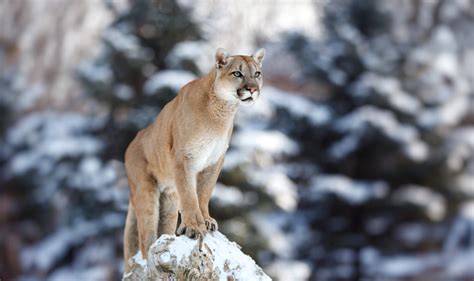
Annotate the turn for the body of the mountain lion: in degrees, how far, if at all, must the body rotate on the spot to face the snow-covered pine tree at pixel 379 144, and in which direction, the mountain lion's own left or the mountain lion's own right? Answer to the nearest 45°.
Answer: approximately 90° to the mountain lion's own left

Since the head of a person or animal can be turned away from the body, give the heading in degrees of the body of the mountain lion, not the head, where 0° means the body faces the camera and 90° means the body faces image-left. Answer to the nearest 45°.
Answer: approximately 315°
